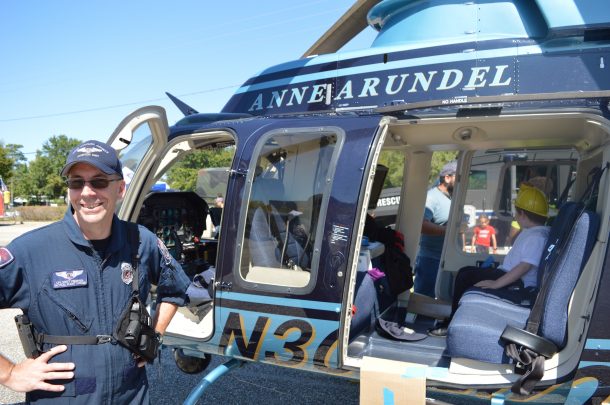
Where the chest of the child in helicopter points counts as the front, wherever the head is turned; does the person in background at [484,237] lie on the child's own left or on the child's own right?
on the child's own right

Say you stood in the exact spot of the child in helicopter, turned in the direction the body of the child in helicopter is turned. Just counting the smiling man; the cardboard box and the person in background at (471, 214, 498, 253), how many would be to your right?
1

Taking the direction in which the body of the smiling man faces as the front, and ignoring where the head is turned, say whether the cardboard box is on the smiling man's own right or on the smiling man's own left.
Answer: on the smiling man's own left

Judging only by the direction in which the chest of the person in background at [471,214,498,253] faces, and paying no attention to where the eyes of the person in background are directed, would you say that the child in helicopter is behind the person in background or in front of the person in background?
in front

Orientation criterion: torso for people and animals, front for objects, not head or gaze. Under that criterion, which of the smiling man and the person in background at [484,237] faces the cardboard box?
the person in background

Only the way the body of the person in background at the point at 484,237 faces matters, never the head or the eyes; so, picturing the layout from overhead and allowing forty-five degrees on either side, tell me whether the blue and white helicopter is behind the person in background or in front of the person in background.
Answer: in front

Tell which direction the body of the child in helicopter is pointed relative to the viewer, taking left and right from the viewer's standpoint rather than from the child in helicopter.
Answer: facing to the left of the viewer

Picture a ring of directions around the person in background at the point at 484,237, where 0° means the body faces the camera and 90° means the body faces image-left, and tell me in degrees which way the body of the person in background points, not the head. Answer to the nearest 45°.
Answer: approximately 0°

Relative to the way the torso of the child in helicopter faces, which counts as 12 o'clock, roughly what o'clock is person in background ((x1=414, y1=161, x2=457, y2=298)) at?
The person in background is roughly at 2 o'clock from the child in helicopter.

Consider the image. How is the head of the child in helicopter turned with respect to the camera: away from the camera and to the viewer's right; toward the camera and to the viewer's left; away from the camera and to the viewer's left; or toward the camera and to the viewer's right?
away from the camera and to the viewer's left
